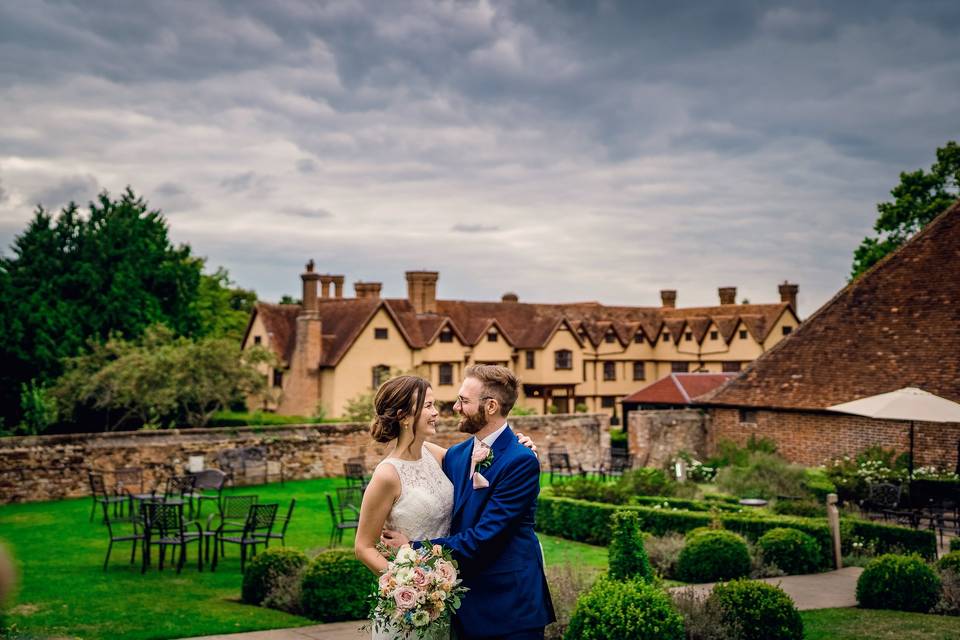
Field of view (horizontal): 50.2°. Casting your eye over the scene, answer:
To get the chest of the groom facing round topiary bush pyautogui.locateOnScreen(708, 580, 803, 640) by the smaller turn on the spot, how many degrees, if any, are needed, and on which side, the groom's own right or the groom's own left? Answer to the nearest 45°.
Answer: approximately 180°

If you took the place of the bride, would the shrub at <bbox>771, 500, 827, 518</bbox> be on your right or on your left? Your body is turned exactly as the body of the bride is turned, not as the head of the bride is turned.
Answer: on your left

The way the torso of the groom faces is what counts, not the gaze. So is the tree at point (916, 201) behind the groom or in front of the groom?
behind

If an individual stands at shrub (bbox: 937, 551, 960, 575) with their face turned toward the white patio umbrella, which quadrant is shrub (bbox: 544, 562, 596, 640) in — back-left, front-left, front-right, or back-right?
back-left

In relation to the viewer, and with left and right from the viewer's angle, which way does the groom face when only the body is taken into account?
facing the viewer and to the left of the viewer

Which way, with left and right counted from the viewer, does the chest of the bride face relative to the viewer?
facing the viewer and to the right of the viewer

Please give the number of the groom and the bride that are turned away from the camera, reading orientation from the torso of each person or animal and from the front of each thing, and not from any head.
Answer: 0

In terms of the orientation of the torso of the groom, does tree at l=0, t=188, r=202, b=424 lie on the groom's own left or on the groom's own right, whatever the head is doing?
on the groom's own right

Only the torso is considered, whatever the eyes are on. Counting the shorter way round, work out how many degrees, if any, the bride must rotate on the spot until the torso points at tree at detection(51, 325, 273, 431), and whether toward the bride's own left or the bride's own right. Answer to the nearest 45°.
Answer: approximately 135° to the bride's own left

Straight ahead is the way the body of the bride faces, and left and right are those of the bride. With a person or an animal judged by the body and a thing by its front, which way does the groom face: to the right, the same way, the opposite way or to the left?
to the right

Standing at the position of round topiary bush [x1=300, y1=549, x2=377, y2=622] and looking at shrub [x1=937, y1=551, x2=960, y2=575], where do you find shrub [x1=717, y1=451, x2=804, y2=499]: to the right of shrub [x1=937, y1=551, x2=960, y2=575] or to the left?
left

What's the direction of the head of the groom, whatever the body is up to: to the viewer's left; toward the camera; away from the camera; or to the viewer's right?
to the viewer's left

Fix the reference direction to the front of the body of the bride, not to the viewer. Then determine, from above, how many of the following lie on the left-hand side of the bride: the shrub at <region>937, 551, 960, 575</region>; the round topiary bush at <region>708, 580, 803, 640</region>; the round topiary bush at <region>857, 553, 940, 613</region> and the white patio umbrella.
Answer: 4

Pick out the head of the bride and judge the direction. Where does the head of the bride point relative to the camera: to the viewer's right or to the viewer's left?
to the viewer's right
